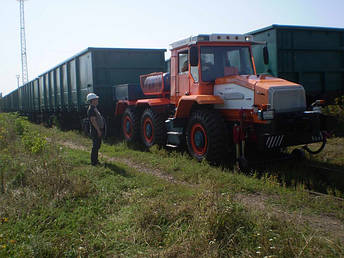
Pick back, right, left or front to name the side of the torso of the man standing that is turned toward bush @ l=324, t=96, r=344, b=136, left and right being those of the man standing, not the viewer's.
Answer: front

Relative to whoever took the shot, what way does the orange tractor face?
facing the viewer and to the right of the viewer

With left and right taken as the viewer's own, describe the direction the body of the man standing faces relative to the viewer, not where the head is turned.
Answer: facing to the right of the viewer

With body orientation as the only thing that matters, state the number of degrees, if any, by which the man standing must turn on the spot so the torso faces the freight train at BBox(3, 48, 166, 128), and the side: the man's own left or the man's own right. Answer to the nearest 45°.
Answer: approximately 90° to the man's own left

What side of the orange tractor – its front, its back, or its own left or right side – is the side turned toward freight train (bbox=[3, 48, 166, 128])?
back

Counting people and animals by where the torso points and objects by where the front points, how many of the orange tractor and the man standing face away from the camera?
0

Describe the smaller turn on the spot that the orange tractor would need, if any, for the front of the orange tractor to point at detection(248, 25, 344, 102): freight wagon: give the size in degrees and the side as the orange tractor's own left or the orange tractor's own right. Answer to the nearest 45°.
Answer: approximately 90° to the orange tractor's own left
